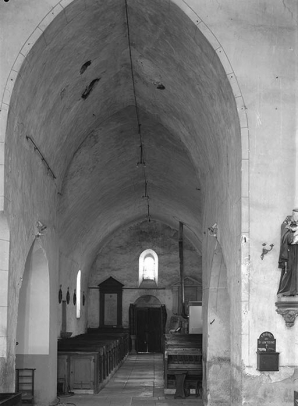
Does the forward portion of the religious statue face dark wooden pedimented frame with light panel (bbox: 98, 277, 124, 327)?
no

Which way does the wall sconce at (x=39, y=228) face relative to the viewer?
to the viewer's right

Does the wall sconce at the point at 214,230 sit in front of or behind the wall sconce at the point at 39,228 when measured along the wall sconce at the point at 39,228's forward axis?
in front

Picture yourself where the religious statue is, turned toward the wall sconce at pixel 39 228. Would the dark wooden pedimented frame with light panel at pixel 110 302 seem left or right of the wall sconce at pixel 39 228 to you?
right

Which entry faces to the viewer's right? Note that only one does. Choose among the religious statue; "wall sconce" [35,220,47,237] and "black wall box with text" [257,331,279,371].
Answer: the wall sconce

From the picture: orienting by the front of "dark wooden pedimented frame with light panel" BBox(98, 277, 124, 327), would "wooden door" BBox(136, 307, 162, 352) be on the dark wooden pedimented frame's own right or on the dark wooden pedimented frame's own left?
on the dark wooden pedimented frame's own left

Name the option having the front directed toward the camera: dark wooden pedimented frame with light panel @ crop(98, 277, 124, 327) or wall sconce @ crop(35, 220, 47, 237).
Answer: the dark wooden pedimented frame with light panel

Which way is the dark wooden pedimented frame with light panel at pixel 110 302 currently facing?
toward the camera

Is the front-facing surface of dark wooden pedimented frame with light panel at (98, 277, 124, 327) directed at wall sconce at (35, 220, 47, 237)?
yes
